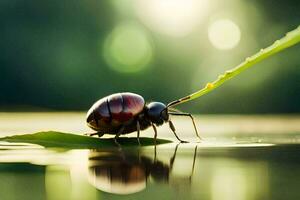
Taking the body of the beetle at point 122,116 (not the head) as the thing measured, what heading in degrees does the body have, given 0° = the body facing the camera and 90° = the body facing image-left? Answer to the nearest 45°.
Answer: approximately 270°
